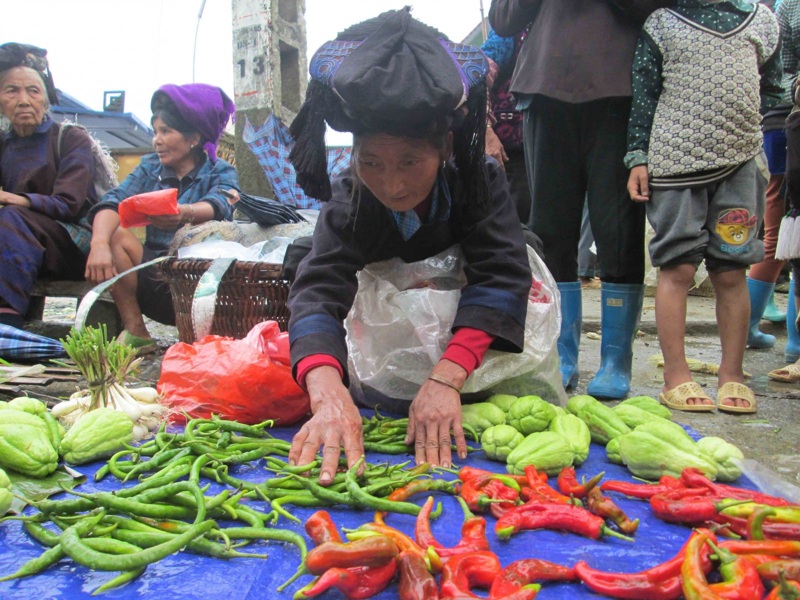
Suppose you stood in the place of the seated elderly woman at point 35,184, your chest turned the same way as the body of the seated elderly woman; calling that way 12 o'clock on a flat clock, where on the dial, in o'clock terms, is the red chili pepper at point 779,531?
The red chili pepper is roughly at 10 o'clock from the seated elderly woman.

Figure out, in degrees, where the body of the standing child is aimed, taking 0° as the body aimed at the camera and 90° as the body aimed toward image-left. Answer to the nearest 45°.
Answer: approximately 0°

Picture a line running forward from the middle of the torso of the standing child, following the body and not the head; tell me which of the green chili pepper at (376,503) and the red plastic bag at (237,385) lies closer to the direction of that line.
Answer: the green chili pepper

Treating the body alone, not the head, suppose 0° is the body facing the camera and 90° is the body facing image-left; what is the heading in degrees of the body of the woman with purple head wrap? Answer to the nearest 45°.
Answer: approximately 45°

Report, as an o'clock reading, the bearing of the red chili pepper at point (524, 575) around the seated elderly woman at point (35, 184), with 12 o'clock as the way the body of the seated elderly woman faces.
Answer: The red chili pepper is roughly at 10 o'clock from the seated elderly woman.

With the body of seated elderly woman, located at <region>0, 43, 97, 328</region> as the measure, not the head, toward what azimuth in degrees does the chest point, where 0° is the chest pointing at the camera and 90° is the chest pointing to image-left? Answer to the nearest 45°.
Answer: approximately 45°

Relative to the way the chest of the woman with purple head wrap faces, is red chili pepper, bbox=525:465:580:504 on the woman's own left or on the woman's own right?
on the woman's own left

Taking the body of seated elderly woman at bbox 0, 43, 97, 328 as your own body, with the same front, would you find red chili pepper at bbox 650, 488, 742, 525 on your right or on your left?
on your left

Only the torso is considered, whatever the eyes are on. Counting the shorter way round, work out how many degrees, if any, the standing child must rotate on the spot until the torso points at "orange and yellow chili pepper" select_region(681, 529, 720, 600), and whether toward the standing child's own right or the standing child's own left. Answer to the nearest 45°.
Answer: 0° — they already face it

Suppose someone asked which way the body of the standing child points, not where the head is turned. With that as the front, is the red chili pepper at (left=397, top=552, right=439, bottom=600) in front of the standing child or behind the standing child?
in front

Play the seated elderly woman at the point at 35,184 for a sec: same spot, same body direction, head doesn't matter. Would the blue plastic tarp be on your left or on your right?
on your left
